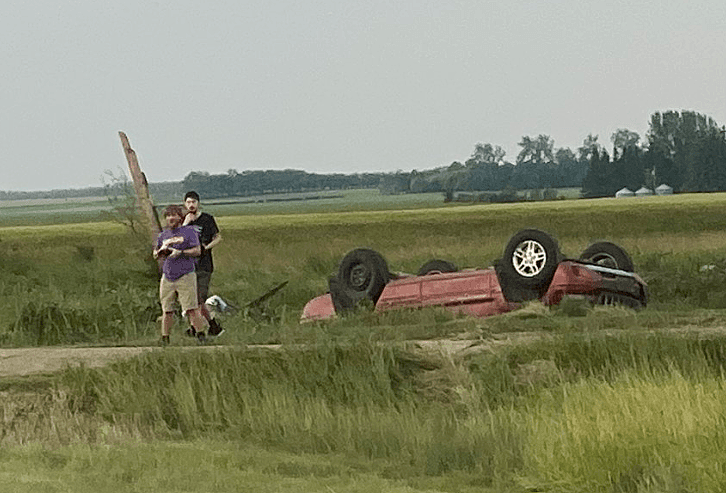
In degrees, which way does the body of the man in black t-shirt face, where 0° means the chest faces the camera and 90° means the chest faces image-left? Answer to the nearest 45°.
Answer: approximately 0°

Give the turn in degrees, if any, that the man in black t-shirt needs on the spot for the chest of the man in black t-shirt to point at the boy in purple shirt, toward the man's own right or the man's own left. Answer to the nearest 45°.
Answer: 0° — they already face them

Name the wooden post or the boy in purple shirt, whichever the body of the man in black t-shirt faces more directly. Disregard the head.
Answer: the boy in purple shirt

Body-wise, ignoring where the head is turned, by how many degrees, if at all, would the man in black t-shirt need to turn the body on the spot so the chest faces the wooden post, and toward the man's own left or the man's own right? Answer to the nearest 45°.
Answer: approximately 180°
